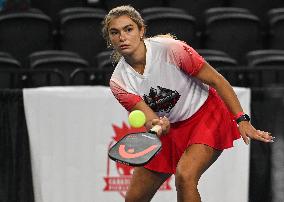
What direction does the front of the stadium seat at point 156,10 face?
toward the camera

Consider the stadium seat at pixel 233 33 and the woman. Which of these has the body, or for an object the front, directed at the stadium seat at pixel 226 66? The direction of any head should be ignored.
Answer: the stadium seat at pixel 233 33

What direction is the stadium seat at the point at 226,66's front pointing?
toward the camera

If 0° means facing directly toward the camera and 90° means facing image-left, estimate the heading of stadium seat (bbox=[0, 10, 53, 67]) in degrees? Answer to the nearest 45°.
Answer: approximately 0°

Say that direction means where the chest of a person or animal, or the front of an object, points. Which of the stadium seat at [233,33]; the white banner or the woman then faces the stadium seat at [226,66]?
the stadium seat at [233,33]

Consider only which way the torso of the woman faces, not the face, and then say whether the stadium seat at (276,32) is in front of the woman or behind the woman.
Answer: behind
